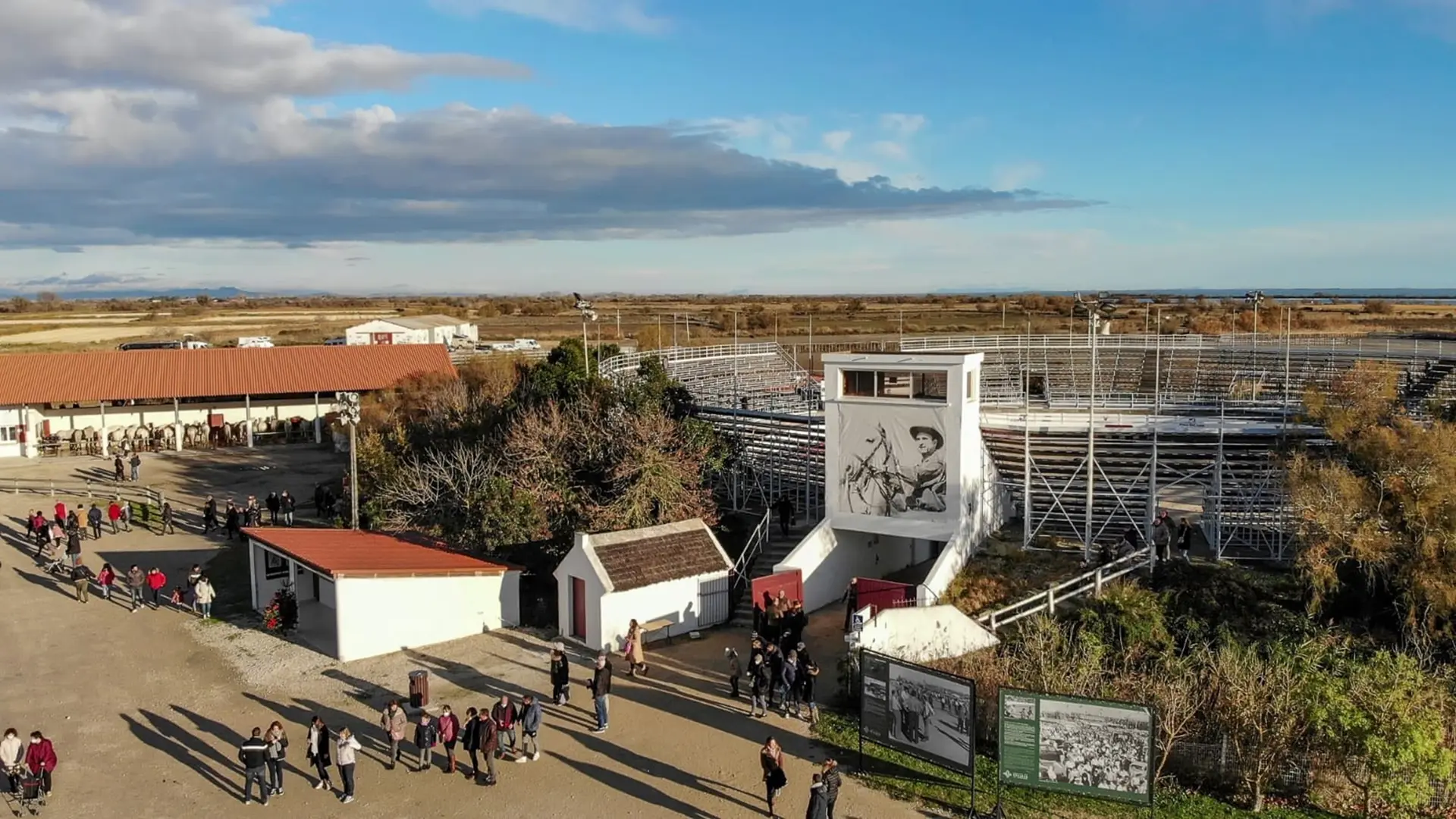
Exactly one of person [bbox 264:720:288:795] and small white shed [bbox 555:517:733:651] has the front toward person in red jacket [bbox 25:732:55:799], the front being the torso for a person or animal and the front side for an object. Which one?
the small white shed

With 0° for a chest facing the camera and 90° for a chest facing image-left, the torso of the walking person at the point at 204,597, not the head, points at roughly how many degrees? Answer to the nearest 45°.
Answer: approximately 45°

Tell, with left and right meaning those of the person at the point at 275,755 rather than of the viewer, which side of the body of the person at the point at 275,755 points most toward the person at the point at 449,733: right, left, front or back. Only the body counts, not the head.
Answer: left

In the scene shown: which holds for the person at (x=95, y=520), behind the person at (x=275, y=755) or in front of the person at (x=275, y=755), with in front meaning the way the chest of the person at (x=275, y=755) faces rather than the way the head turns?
behind

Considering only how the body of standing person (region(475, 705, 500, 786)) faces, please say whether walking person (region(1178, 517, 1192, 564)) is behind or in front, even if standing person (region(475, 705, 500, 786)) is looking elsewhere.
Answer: behind
